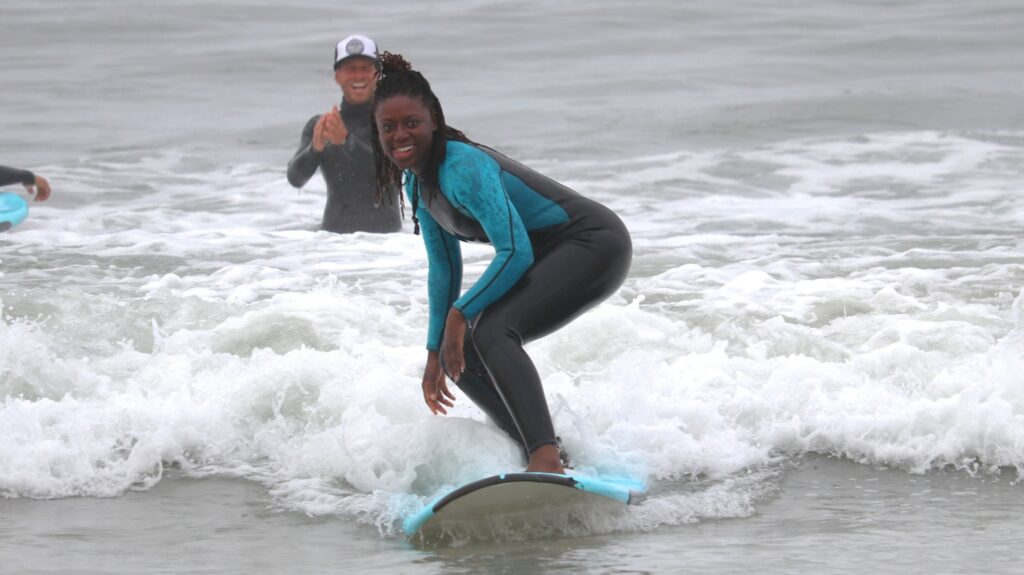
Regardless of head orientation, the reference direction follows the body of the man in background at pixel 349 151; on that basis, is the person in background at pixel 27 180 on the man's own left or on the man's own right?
on the man's own right

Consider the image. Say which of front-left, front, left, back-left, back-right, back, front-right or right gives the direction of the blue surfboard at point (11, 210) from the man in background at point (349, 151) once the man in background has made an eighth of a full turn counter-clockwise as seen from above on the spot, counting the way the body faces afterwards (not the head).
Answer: back

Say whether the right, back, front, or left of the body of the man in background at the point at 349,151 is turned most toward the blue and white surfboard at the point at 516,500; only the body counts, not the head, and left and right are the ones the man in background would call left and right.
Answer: front

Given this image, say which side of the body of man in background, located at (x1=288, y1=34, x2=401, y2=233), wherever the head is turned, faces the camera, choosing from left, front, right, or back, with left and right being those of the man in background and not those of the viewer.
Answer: front

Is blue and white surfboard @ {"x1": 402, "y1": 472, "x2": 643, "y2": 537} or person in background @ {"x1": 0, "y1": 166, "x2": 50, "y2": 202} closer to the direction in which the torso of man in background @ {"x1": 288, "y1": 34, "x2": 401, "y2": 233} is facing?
the blue and white surfboard

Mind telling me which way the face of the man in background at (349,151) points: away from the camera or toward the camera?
toward the camera
